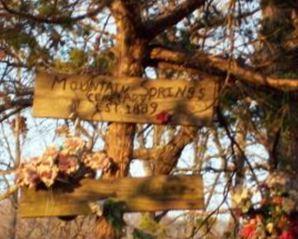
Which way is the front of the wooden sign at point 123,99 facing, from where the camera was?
facing the viewer

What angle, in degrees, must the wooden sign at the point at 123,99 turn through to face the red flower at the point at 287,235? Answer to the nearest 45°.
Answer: approximately 135° to its left

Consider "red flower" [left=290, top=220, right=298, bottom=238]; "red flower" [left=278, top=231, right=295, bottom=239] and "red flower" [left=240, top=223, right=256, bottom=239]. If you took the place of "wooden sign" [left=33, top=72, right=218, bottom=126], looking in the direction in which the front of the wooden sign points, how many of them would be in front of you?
0

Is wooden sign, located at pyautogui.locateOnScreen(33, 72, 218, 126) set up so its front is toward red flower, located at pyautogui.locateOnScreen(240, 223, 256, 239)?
no

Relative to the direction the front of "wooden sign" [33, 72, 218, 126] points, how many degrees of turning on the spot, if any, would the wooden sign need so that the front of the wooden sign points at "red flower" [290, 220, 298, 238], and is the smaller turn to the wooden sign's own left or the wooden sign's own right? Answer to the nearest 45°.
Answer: approximately 135° to the wooden sign's own left
